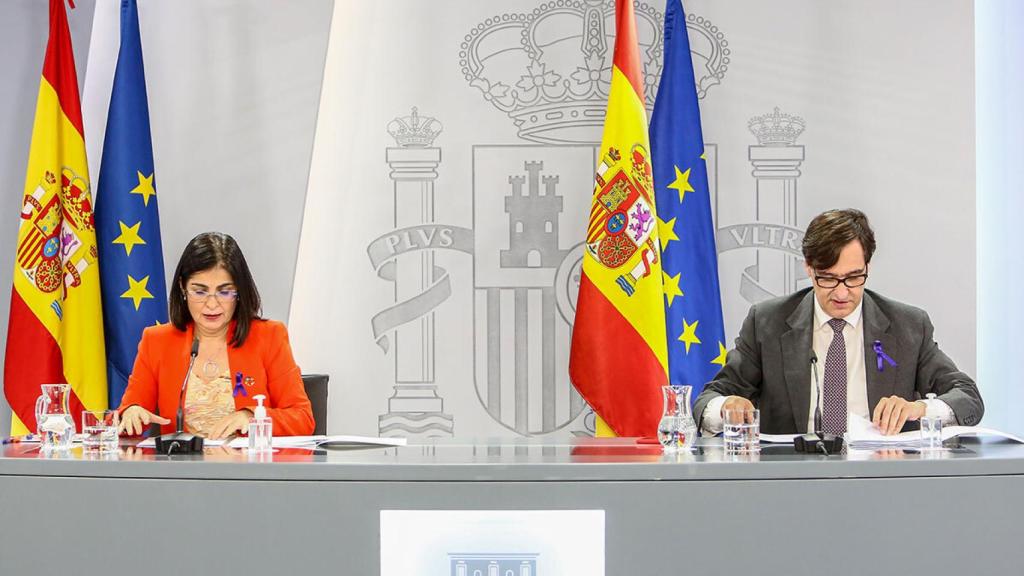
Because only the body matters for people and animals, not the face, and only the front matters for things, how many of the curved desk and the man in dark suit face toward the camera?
2

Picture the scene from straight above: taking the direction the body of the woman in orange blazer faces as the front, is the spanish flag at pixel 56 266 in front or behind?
behind

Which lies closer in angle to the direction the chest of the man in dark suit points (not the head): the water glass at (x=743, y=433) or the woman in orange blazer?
the water glass

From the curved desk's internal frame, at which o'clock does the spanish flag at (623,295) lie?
The spanish flag is roughly at 6 o'clock from the curved desk.

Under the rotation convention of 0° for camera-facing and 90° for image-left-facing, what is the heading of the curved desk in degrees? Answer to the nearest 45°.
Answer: approximately 0°

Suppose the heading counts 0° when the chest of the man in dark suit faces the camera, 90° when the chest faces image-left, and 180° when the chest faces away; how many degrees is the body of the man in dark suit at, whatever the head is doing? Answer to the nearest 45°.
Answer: approximately 0°

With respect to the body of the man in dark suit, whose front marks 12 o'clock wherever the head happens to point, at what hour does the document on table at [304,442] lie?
The document on table is roughly at 2 o'clock from the man in dark suit.
